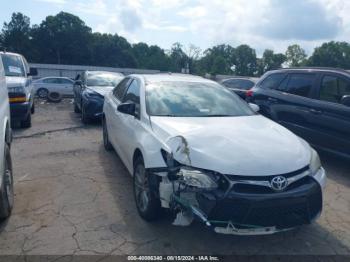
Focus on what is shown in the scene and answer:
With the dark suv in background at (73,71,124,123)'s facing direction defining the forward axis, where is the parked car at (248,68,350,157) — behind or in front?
in front

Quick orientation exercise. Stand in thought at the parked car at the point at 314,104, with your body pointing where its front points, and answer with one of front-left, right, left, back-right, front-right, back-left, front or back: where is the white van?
back-right

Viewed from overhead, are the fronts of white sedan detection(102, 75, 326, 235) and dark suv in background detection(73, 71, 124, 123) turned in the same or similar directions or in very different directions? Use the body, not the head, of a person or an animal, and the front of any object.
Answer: same or similar directions

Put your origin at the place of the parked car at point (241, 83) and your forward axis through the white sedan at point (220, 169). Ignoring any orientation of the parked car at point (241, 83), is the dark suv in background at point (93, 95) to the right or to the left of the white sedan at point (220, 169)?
right

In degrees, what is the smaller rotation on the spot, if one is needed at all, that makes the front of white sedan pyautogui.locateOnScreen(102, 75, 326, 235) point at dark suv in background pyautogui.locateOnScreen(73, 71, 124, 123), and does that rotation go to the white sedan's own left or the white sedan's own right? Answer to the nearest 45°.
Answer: approximately 180°

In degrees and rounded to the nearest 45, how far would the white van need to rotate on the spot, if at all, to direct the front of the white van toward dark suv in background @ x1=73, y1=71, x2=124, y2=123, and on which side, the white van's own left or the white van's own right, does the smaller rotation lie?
approximately 90° to the white van's own left

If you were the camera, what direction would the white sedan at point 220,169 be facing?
facing the viewer and to the right of the viewer

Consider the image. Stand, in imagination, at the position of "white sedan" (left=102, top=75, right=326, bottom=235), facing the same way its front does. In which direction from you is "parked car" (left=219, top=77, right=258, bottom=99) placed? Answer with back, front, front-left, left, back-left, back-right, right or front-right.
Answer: back-left

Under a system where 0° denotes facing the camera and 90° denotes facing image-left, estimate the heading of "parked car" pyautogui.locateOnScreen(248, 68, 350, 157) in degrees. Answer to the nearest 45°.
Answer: approximately 315°

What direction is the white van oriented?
toward the camera

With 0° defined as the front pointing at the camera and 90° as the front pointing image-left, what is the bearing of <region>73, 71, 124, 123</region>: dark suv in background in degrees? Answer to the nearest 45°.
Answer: approximately 315°

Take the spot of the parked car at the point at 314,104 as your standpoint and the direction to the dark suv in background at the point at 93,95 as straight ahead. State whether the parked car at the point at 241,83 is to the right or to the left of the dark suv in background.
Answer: right
